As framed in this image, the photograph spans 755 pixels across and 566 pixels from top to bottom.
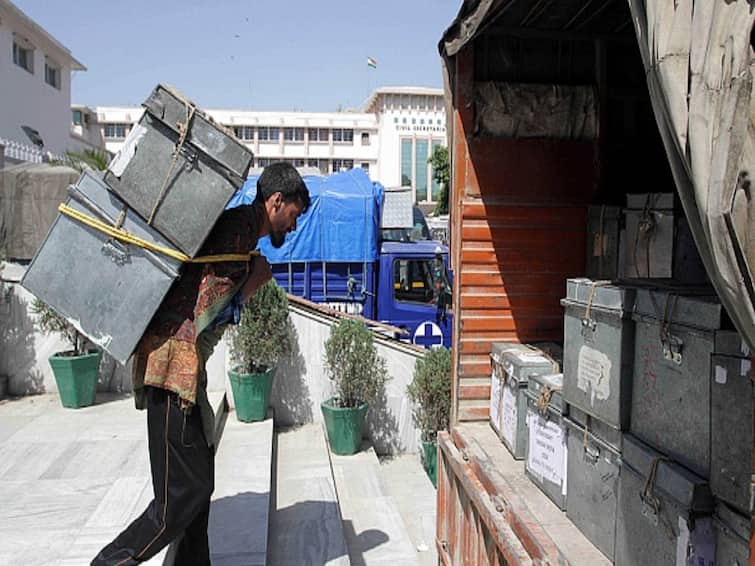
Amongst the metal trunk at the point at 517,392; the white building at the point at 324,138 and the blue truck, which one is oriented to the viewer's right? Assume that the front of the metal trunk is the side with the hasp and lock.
the blue truck

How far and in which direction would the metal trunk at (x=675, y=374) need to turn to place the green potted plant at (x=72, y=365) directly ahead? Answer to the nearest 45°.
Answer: approximately 45° to its right

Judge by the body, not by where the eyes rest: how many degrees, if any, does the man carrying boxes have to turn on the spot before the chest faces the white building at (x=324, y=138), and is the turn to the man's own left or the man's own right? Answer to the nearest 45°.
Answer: approximately 90° to the man's own left

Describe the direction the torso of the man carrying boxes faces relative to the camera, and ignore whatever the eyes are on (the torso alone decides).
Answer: to the viewer's right

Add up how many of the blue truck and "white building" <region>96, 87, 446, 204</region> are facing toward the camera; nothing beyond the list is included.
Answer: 1

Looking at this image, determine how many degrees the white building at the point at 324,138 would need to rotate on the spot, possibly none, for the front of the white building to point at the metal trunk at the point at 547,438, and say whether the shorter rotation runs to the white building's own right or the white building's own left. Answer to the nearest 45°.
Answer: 0° — it already faces it

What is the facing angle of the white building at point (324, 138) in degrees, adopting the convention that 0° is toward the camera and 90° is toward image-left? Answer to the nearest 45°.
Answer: approximately 0°

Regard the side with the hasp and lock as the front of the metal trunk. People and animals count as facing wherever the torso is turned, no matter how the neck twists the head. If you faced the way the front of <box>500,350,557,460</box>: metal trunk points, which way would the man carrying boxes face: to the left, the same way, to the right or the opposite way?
the opposite way

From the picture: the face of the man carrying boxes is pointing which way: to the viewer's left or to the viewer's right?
to the viewer's right
